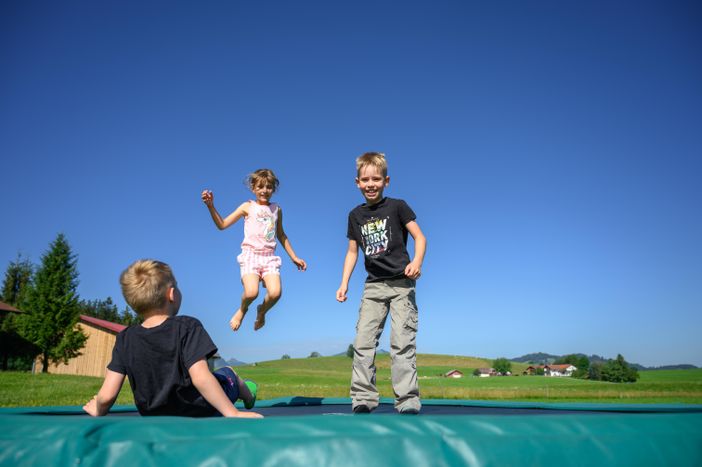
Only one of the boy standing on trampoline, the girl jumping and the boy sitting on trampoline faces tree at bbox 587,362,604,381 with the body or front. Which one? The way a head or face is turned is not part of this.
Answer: the boy sitting on trampoline

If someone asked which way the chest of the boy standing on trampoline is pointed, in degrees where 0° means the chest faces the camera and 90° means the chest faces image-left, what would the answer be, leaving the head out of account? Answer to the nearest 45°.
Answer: approximately 0°

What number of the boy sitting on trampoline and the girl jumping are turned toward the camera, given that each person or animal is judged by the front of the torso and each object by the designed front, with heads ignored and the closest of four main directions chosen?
1

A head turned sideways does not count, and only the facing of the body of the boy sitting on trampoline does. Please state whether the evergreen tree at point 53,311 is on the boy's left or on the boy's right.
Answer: on the boy's left

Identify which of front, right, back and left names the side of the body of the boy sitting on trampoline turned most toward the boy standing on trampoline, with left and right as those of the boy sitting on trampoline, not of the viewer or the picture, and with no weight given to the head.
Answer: front

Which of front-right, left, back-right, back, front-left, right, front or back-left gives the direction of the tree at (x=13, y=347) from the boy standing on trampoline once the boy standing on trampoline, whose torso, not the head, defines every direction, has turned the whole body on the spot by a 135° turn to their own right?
front

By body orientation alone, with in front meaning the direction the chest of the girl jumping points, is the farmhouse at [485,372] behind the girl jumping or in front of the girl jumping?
behind

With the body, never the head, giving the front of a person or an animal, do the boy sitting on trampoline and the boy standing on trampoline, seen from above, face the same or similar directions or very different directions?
very different directions

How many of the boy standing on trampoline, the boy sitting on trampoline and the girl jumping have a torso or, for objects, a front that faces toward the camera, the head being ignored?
2

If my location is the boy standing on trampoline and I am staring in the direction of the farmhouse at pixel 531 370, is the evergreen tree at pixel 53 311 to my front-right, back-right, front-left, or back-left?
front-left

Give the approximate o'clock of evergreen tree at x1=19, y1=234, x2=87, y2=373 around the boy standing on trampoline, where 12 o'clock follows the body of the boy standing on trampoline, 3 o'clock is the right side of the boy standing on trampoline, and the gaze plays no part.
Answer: The evergreen tree is roughly at 5 o'clock from the boy standing on trampoline.

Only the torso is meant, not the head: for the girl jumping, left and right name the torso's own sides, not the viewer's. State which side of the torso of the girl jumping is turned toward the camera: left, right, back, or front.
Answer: front

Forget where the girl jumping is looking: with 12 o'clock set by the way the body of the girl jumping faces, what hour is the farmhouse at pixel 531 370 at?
The farmhouse is roughly at 7 o'clock from the girl jumping.

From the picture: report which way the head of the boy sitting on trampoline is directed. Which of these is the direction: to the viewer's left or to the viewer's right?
to the viewer's right

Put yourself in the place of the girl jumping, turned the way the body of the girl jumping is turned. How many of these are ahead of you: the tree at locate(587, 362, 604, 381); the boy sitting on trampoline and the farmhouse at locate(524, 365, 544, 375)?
1

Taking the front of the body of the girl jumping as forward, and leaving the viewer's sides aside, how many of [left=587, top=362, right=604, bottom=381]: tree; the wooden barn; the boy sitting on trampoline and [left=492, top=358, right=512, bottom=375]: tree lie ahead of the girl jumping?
1

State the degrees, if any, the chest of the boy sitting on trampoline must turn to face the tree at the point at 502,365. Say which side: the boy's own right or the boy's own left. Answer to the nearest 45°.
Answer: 0° — they already face it

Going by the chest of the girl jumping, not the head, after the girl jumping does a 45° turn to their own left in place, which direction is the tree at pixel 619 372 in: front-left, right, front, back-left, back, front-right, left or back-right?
left
